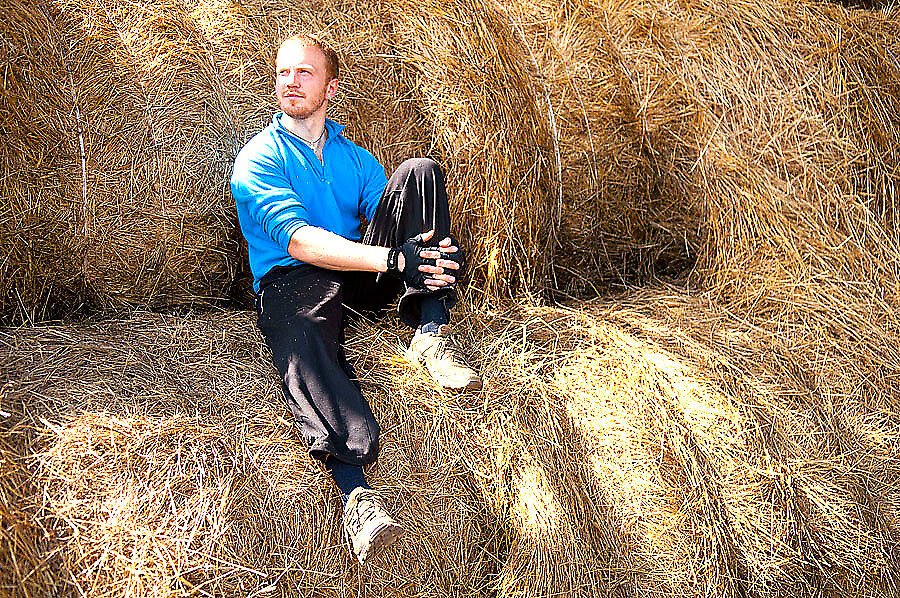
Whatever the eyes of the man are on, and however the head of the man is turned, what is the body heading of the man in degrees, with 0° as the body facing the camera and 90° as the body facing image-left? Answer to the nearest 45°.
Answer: approximately 315°

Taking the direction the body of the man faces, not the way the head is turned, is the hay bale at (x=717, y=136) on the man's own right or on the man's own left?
on the man's own left
